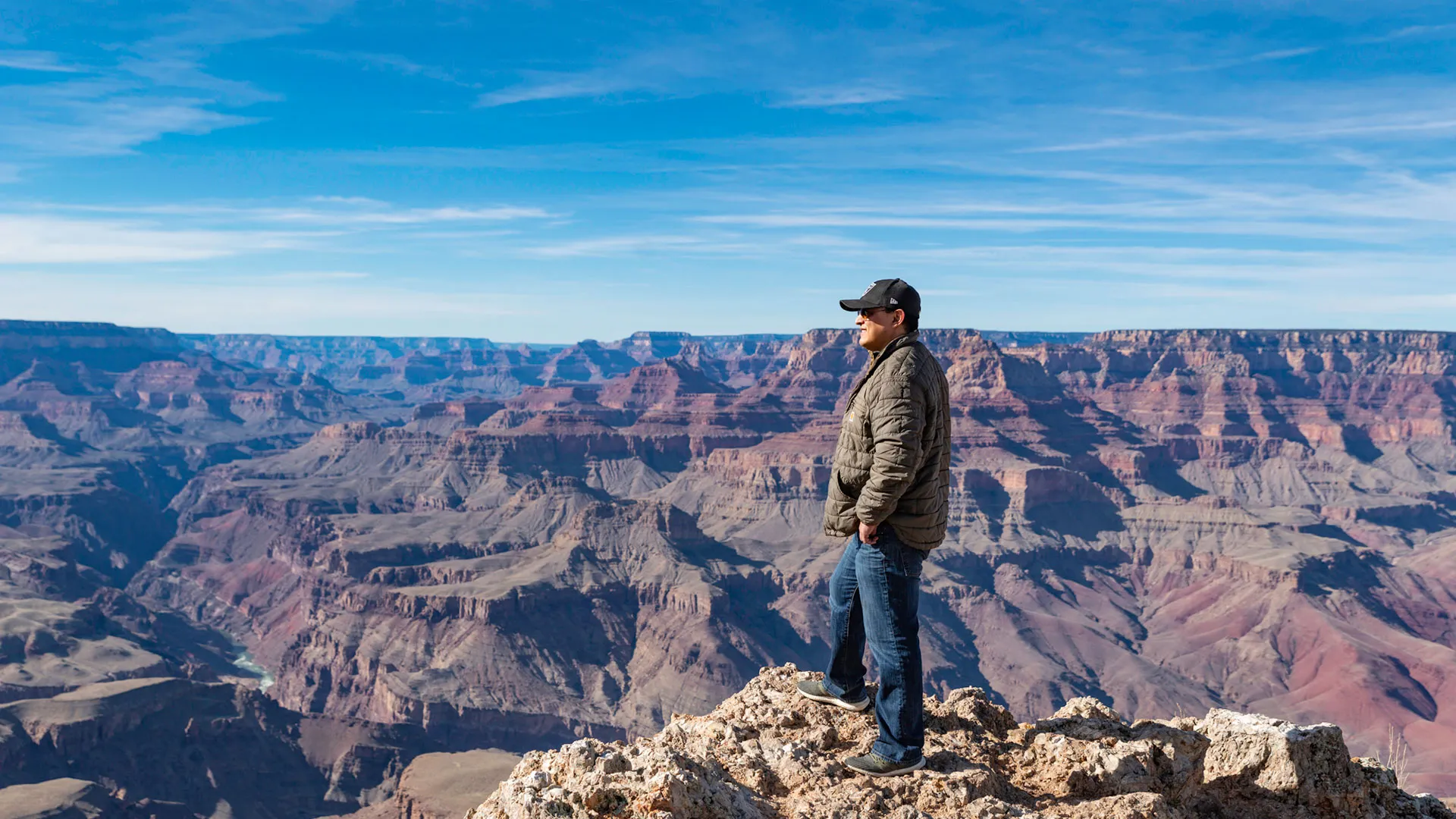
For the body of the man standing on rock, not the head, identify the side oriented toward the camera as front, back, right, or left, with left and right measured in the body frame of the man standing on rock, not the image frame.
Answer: left

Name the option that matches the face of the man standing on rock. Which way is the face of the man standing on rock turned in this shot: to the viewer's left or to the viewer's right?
to the viewer's left
